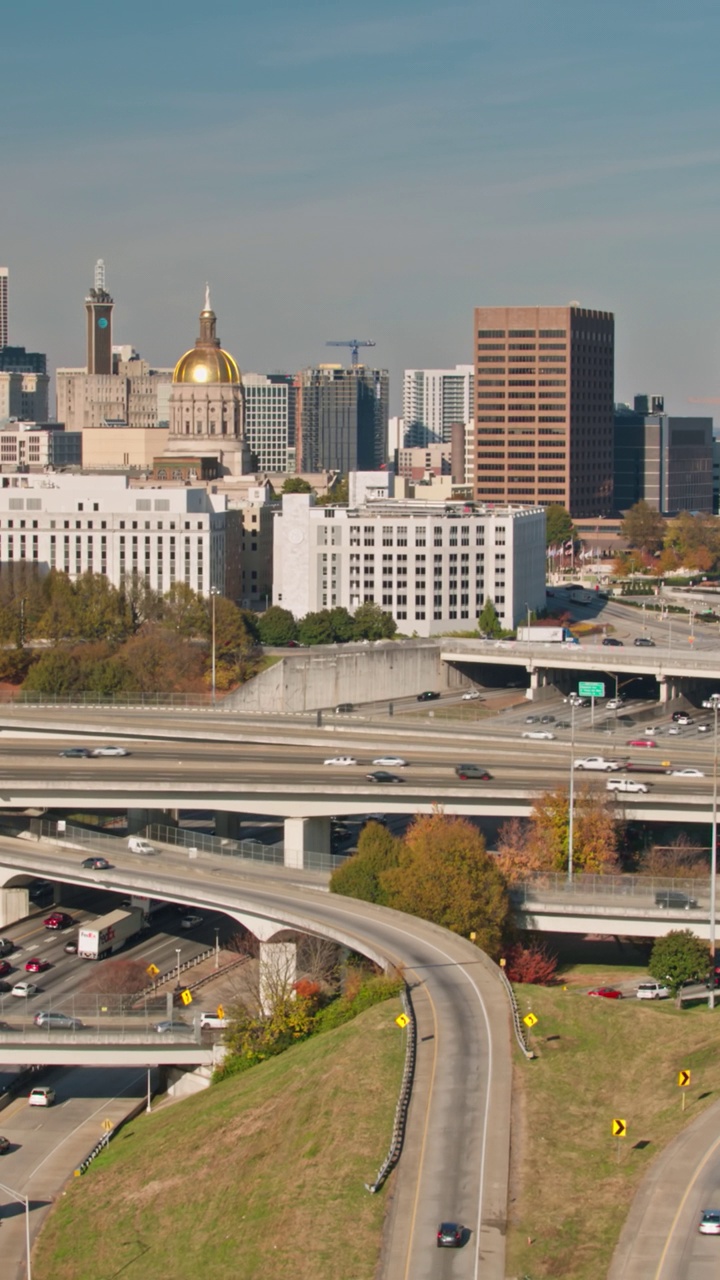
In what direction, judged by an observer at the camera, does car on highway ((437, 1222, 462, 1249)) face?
facing away from the viewer
